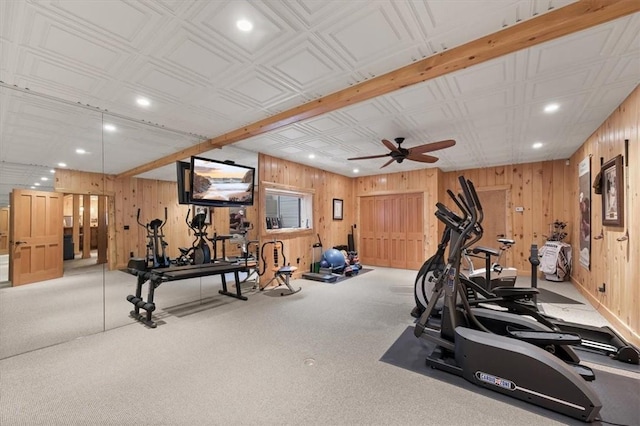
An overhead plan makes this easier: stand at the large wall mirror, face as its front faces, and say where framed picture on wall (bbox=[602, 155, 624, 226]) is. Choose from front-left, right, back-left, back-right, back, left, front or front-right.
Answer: front

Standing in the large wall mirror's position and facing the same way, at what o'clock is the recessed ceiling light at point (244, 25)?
The recessed ceiling light is roughly at 1 o'clock from the large wall mirror.

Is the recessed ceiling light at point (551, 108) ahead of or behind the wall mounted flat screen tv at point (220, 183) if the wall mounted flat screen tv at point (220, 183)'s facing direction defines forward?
ahead

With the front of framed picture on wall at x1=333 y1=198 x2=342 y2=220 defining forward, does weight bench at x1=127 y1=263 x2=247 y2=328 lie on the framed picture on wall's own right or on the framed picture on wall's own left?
on the framed picture on wall's own right

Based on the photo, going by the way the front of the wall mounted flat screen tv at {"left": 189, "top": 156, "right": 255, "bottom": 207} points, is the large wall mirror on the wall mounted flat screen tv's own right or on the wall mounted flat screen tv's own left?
on the wall mounted flat screen tv's own right

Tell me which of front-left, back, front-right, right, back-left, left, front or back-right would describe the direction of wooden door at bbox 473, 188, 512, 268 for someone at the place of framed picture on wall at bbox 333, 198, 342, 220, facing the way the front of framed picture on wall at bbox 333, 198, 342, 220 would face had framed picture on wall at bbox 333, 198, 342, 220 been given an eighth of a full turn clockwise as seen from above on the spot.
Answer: left

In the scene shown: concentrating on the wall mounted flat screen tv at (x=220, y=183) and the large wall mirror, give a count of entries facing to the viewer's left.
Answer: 0

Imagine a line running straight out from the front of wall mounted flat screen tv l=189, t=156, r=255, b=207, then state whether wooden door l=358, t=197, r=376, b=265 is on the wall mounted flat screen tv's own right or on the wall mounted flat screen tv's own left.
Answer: on the wall mounted flat screen tv's own left

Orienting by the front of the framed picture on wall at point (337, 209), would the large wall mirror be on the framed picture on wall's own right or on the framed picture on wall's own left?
on the framed picture on wall's own right

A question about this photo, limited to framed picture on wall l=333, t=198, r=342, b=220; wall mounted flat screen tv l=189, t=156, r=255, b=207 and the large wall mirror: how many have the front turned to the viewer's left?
0

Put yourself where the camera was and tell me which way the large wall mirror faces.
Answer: facing the viewer and to the right of the viewer

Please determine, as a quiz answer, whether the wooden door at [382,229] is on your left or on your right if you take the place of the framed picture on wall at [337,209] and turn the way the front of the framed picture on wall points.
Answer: on your left

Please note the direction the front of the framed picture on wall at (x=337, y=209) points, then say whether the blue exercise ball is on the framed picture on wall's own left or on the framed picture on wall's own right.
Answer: on the framed picture on wall's own right

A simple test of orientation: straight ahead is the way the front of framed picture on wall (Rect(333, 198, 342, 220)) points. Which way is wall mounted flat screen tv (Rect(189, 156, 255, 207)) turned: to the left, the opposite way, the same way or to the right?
the same way
